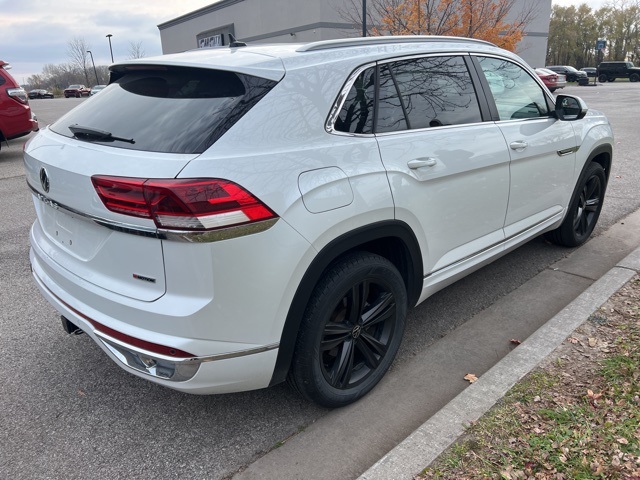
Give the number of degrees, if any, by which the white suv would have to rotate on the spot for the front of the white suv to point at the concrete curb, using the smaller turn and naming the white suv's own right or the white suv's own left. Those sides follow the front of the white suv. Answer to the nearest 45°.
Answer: approximately 45° to the white suv's own right

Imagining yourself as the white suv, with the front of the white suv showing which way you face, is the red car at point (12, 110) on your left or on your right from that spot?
on your left

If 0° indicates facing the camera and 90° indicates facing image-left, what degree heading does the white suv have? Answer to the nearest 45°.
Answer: approximately 225°

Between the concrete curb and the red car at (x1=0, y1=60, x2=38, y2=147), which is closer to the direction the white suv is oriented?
the concrete curb
